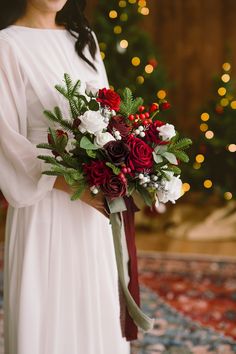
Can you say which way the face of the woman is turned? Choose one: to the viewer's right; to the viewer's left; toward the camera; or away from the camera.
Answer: toward the camera

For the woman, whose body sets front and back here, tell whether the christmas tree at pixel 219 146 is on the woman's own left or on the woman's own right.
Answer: on the woman's own left

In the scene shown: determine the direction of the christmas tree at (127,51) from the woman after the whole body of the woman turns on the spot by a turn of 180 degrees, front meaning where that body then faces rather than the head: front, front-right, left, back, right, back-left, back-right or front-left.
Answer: front-right

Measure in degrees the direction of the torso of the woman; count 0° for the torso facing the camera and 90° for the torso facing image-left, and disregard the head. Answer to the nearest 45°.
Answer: approximately 315°
